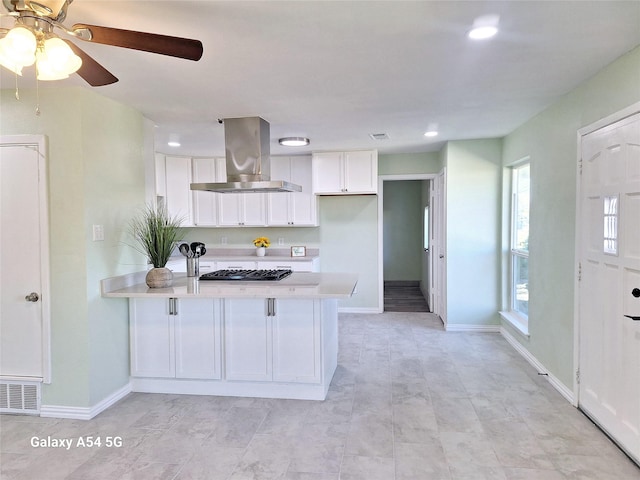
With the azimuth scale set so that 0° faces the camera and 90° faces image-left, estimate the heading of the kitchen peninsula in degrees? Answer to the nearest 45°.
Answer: approximately 0°

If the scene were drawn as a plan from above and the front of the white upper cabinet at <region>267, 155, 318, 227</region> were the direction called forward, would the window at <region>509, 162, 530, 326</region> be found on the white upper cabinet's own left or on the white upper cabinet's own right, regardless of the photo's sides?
on the white upper cabinet's own left

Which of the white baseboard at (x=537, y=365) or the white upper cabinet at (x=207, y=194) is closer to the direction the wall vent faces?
the white baseboard

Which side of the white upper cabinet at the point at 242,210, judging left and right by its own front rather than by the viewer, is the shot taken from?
front

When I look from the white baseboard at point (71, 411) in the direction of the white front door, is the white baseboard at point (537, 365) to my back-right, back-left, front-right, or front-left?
front-left

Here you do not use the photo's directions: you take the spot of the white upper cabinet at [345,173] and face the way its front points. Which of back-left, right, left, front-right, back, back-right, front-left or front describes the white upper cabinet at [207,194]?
right

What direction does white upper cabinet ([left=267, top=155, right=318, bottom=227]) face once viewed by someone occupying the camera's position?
facing the viewer

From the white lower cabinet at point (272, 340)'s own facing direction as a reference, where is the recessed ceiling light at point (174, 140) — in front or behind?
behind

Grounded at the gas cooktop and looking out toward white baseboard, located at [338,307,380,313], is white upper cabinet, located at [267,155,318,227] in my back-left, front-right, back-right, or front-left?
front-left

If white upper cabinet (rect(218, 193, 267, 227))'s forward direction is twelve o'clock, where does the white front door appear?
The white front door is roughly at 11 o'clock from the white upper cabinet.

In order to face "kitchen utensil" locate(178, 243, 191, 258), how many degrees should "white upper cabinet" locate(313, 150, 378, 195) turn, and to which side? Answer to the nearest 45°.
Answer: approximately 45° to its right

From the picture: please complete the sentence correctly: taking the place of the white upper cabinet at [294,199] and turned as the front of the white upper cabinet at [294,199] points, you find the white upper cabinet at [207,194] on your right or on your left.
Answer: on your right
